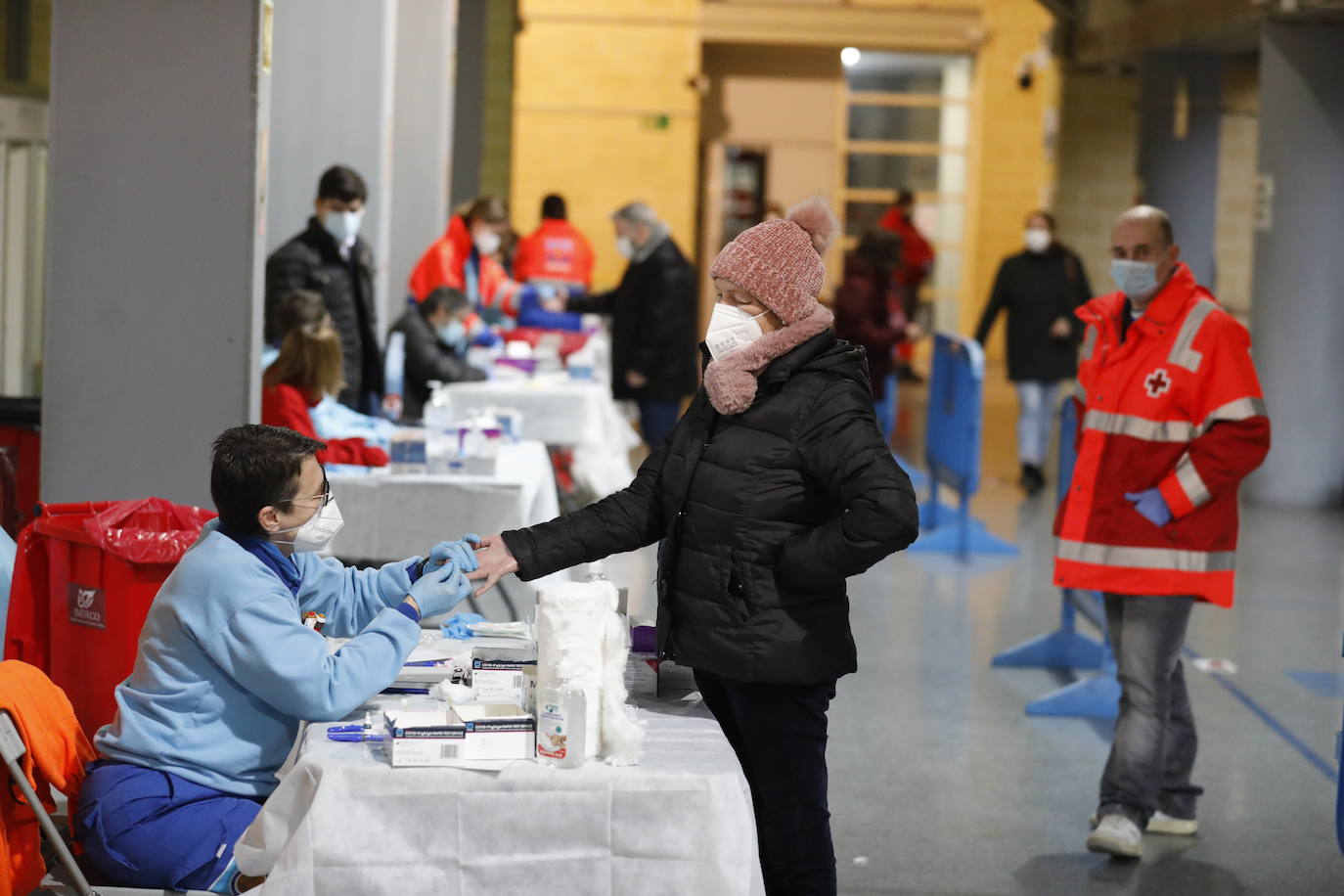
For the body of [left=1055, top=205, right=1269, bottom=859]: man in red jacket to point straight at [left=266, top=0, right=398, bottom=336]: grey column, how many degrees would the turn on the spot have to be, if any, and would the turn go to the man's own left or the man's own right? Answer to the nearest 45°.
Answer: approximately 90° to the man's own right

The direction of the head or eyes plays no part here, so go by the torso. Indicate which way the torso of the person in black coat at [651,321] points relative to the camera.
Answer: to the viewer's left

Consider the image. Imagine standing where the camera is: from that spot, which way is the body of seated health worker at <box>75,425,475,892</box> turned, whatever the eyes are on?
to the viewer's right

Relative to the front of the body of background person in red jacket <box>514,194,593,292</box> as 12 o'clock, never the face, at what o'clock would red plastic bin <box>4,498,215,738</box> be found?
The red plastic bin is roughly at 6 o'clock from the background person in red jacket.

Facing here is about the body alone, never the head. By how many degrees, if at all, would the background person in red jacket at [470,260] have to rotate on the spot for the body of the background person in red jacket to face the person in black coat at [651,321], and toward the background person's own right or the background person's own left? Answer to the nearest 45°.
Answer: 0° — they already face them

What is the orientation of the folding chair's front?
to the viewer's right

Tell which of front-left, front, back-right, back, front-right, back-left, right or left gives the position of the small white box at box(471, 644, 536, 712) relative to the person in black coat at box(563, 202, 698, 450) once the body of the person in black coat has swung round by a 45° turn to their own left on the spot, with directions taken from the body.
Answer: front-left

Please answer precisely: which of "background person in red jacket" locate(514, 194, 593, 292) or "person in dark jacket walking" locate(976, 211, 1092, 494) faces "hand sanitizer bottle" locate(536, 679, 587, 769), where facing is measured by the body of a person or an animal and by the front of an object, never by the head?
the person in dark jacket walking

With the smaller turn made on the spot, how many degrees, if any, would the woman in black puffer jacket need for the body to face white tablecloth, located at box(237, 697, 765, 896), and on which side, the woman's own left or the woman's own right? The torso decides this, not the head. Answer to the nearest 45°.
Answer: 0° — they already face it

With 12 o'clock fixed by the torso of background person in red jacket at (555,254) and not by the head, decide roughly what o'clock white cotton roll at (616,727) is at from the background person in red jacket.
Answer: The white cotton roll is roughly at 6 o'clock from the background person in red jacket.

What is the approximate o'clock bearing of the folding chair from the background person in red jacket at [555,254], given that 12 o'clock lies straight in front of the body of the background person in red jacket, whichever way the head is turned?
The folding chair is roughly at 6 o'clock from the background person in red jacket.

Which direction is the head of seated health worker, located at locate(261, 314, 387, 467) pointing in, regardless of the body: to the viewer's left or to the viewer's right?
to the viewer's right

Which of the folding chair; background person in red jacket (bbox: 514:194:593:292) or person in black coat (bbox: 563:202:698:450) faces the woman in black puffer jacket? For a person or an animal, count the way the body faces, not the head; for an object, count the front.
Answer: the folding chair
